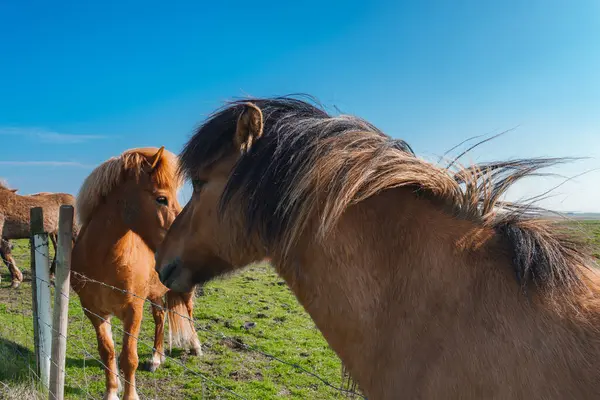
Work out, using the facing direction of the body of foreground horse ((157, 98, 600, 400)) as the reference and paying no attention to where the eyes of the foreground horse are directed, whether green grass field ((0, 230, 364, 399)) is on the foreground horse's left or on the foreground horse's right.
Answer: on the foreground horse's right

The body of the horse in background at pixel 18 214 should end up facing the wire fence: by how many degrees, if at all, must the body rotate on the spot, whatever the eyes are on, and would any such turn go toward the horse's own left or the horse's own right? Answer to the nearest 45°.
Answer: approximately 90° to the horse's own left

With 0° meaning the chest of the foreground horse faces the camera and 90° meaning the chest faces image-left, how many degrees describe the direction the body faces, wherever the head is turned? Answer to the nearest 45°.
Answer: approximately 90°

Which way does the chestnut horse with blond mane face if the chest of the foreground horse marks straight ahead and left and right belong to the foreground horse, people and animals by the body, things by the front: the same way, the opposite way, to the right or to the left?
to the left

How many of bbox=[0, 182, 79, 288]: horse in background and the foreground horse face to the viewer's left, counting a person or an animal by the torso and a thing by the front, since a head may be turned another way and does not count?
2

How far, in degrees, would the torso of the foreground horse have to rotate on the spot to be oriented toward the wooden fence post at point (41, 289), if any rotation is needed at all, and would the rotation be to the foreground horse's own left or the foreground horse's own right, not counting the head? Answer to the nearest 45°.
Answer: approximately 45° to the foreground horse's own right

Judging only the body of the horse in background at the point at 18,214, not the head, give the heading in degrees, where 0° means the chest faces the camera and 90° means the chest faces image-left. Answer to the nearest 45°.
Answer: approximately 90°
